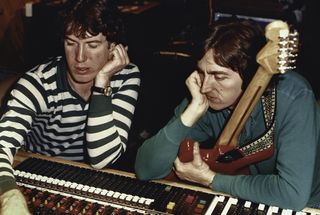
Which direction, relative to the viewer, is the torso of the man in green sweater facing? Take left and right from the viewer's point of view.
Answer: facing the viewer and to the left of the viewer

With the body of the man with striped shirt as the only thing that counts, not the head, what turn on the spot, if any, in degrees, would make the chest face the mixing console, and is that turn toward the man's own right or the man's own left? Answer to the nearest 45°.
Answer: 0° — they already face it

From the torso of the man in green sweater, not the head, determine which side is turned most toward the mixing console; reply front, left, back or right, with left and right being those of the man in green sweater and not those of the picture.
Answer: front

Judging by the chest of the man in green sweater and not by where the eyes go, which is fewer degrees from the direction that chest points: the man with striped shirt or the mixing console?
the mixing console

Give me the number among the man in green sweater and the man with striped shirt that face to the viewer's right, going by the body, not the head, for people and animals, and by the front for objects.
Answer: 0

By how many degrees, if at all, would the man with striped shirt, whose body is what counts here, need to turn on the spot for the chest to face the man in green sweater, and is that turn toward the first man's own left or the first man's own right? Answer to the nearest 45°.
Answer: approximately 45° to the first man's own left

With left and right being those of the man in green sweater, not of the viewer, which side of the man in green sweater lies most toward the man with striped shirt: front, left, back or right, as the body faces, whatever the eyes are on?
right

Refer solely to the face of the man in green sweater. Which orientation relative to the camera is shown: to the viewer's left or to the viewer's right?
to the viewer's left

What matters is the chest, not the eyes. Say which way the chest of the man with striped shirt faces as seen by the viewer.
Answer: toward the camera
